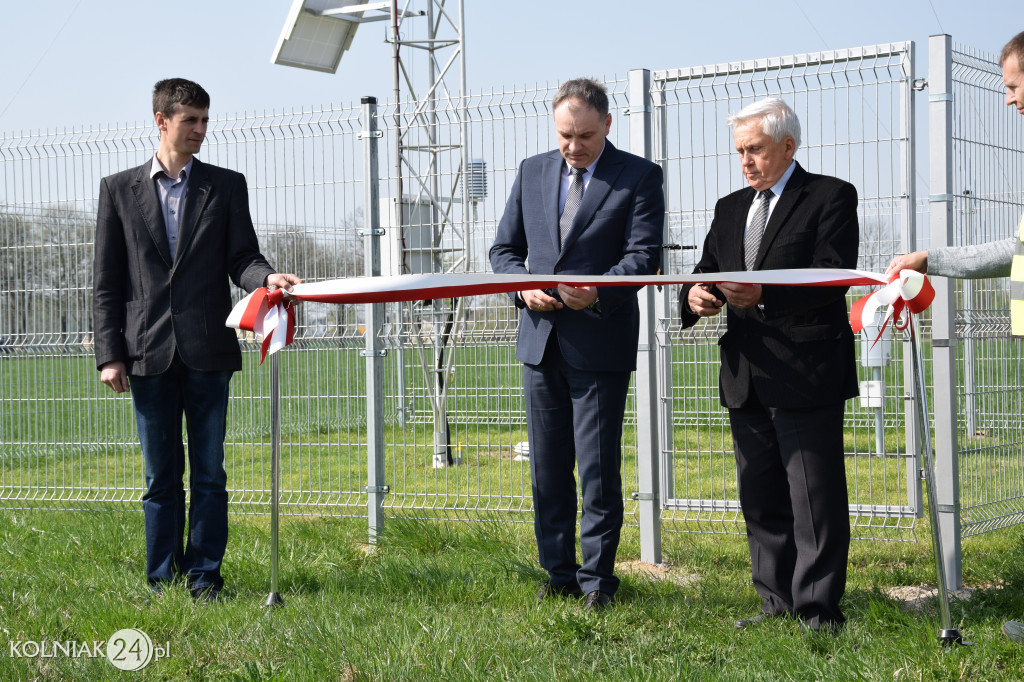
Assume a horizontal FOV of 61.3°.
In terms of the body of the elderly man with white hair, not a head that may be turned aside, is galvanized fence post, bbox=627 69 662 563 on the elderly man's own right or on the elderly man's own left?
on the elderly man's own right

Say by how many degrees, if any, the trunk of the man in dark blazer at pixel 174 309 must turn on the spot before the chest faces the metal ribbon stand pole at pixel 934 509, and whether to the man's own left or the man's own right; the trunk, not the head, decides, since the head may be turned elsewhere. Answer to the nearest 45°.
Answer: approximately 45° to the man's own left

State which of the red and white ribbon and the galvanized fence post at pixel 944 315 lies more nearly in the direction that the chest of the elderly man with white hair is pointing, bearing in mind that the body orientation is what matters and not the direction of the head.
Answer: the red and white ribbon

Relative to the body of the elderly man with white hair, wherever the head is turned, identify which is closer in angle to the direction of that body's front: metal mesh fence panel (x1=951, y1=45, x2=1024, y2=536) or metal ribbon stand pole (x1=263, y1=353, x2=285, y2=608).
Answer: the metal ribbon stand pole

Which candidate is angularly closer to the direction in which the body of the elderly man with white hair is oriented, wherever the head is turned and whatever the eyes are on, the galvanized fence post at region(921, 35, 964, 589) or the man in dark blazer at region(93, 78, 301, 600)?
the man in dark blazer

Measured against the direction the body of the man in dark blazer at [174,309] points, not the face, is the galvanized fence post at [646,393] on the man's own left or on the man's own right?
on the man's own left

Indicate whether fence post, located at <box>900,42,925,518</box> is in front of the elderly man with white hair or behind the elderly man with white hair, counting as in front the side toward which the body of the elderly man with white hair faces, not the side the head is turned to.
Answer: behind

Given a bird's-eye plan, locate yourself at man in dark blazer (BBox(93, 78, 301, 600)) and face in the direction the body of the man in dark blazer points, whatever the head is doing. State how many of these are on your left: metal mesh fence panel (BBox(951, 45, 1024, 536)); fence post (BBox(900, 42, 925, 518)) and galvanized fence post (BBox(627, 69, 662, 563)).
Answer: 3

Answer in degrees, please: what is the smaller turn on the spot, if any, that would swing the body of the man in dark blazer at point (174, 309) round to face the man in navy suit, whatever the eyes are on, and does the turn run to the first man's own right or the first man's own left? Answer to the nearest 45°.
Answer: approximately 45° to the first man's own left

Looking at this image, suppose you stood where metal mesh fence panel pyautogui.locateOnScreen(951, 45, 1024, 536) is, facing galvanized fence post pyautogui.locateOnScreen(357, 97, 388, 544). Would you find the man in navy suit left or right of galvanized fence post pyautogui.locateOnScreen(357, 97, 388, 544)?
left

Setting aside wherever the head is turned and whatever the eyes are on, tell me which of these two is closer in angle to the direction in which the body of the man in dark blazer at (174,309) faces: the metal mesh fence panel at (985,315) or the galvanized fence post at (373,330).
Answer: the metal mesh fence panel

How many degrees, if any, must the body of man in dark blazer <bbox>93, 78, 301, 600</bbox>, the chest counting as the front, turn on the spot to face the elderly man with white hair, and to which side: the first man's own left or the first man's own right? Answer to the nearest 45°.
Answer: approximately 45° to the first man's own left
